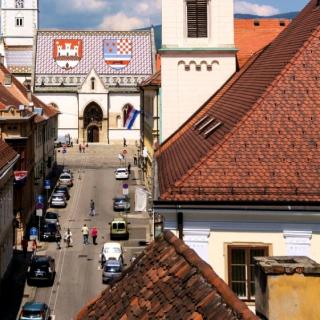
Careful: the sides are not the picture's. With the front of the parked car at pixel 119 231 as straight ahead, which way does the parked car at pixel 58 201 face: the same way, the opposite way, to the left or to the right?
the opposite way

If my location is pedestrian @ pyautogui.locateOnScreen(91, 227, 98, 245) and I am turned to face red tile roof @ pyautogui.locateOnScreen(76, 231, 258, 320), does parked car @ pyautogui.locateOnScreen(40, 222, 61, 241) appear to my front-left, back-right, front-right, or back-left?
back-right

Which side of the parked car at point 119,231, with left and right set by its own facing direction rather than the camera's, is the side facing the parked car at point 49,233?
left

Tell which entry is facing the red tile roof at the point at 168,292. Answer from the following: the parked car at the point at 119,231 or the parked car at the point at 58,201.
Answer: the parked car at the point at 58,201

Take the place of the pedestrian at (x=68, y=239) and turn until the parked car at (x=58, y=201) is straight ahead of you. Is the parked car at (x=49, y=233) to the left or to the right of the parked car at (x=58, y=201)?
left

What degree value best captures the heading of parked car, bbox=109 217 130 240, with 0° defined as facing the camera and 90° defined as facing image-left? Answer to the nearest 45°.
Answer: approximately 180°

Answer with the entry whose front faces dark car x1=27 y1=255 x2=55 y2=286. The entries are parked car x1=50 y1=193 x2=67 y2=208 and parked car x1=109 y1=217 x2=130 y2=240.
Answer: parked car x1=50 y1=193 x2=67 y2=208

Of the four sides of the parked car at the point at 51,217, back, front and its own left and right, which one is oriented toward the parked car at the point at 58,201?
back

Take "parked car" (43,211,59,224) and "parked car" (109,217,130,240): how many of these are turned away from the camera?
1
